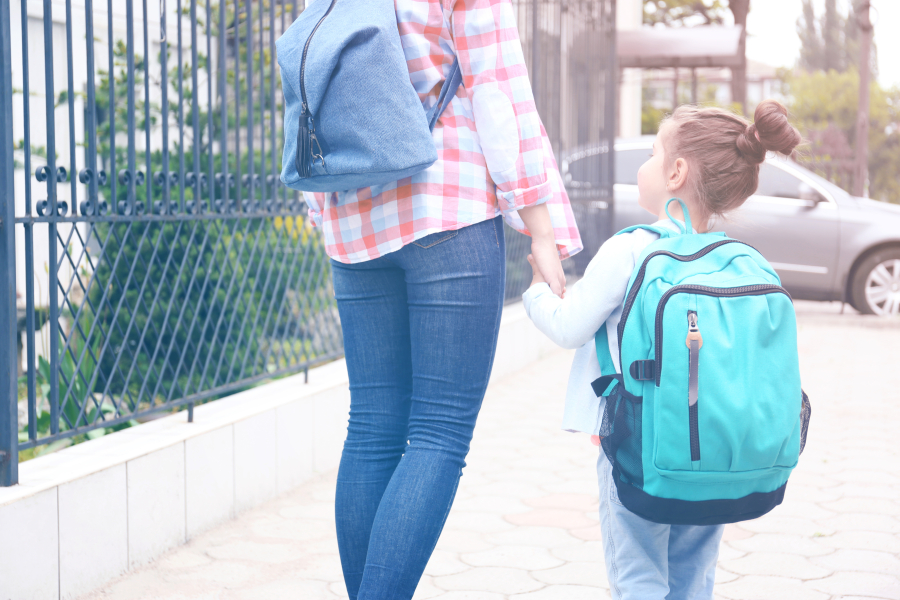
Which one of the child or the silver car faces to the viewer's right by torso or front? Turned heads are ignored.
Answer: the silver car

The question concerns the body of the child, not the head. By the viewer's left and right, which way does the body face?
facing away from the viewer and to the left of the viewer

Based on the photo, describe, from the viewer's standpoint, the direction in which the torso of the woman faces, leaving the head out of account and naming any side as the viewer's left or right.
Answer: facing away from the viewer and to the right of the viewer

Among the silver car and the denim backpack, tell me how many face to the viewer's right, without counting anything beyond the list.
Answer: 1

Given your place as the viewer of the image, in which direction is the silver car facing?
facing to the right of the viewer

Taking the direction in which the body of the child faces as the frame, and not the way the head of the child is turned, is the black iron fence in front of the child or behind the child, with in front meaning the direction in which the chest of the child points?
in front

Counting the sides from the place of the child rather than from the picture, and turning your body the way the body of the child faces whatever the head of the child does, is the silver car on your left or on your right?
on your right

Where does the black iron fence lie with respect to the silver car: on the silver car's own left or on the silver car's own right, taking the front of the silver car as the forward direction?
on the silver car's own right

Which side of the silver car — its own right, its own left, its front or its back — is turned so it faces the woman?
right

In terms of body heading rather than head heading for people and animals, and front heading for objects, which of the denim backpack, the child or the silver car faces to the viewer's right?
the silver car

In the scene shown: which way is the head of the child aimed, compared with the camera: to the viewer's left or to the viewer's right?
to the viewer's left

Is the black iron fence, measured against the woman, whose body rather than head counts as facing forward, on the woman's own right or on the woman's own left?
on the woman's own left
